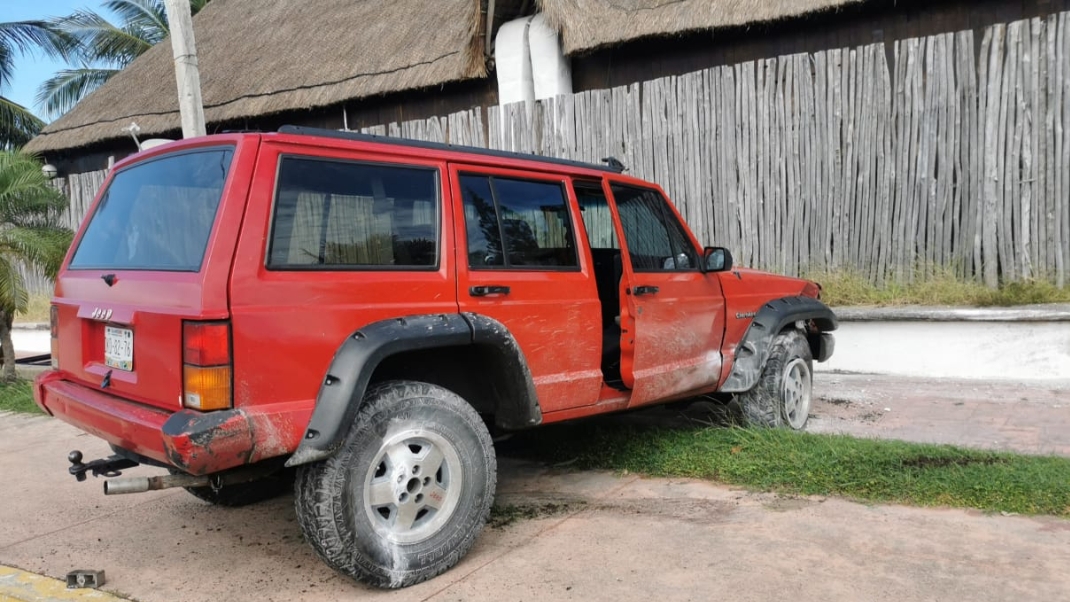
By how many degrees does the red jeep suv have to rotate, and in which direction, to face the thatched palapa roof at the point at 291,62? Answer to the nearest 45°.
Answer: approximately 45° to its left

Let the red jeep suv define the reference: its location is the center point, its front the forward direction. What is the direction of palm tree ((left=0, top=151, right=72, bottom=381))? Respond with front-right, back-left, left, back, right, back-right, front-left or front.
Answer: left

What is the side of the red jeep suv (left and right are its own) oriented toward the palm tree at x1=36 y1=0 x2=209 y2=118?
left

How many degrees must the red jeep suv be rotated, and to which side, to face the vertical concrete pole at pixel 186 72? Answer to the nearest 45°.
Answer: approximately 90° to its left

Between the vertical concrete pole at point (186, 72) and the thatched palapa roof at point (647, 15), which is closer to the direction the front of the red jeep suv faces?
the thatched palapa roof

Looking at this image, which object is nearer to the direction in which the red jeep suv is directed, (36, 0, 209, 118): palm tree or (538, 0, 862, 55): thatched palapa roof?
the thatched palapa roof

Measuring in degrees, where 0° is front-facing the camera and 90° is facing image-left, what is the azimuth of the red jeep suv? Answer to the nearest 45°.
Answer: approximately 225°

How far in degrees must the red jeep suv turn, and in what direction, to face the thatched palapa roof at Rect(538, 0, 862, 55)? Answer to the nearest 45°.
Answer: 0° — it already faces it
